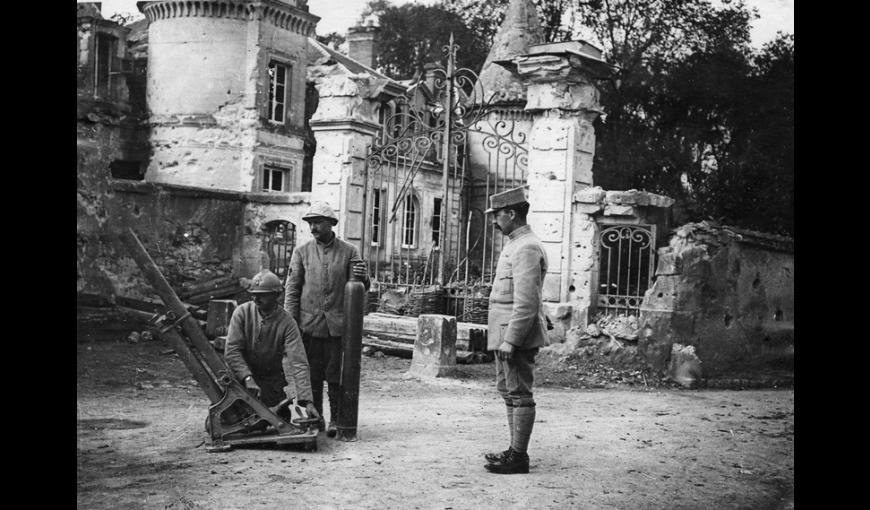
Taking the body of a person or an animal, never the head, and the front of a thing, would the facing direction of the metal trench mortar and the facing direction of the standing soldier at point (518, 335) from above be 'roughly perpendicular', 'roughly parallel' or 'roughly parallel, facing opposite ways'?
roughly parallel

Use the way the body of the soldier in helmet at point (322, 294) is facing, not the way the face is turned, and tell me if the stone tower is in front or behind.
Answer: behind

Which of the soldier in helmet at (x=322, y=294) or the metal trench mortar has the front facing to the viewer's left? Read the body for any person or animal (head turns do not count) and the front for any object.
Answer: the metal trench mortar

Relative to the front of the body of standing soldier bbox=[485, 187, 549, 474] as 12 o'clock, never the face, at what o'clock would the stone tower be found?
The stone tower is roughly at 2 o'clock from the standing soldier.

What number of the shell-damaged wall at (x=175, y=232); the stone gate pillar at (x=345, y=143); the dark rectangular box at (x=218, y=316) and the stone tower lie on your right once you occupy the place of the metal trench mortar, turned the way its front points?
4

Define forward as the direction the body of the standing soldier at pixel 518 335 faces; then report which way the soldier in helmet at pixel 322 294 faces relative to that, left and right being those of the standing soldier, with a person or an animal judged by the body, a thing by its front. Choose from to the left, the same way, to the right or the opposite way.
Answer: to the left

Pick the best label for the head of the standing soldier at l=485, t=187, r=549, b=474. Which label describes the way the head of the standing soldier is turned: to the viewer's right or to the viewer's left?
to the viewer's left

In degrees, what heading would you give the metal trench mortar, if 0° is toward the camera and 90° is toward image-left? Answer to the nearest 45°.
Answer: approximately 90°

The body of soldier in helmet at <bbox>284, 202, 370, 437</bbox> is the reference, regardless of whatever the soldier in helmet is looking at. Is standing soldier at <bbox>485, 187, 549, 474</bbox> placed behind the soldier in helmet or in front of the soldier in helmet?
in front

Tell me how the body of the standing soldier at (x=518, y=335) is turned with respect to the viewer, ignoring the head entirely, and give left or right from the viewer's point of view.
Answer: facing to the left of the viewer

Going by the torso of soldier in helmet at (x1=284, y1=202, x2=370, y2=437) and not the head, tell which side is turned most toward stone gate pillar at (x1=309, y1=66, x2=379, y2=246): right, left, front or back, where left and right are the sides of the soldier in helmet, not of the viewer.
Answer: back

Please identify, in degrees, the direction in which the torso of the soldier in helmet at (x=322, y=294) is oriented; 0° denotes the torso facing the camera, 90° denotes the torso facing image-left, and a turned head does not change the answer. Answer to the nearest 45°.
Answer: approximately 0°

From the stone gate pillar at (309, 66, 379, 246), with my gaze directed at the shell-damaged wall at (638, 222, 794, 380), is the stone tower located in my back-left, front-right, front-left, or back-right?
back-left
